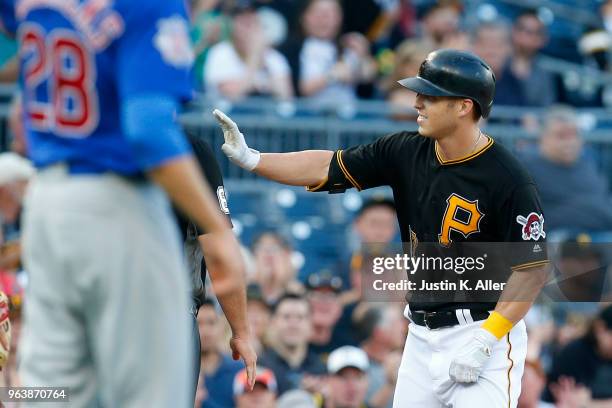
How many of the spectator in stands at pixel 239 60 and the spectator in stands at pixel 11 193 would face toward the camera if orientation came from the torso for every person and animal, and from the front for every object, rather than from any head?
2

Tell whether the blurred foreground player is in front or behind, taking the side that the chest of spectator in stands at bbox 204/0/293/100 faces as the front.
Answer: in front

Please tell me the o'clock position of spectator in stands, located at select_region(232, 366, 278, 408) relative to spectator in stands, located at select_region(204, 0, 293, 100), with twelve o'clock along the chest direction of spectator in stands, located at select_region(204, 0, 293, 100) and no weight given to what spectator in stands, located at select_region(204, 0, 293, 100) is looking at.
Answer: spectator in stands, located at select_region(232, 366, 278, 408) is roughly at 12 o'clock from spectator in stands, located at select_region(204, 0, 293, 100).

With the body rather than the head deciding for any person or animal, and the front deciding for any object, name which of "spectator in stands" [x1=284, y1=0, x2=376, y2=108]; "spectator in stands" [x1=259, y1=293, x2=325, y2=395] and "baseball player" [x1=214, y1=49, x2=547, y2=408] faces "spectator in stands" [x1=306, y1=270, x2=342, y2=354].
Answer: "spectator in stands" [x1=284, y1=0, x2=376, y2=108]

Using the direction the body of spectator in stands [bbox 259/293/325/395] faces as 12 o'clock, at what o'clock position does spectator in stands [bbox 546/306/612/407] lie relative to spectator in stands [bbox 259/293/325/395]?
spectator in stands [bbox 546/306/612/407] is roughly at 9 o'clock from spectator in stands [bbox 259/293/325/395].

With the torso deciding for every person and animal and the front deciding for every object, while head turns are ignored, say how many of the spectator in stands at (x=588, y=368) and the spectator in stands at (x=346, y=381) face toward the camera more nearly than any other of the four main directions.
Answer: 2

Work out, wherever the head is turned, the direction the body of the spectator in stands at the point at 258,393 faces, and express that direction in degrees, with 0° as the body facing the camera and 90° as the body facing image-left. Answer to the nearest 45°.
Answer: approximately 0°

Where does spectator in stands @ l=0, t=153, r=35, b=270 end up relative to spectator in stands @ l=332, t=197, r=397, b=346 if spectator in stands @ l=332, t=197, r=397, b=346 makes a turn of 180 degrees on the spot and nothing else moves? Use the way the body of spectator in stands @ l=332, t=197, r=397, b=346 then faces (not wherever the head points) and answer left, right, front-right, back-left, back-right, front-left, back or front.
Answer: back-left

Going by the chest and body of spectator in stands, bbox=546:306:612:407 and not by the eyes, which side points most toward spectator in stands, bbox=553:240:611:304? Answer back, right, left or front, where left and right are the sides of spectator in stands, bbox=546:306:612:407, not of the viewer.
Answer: back
